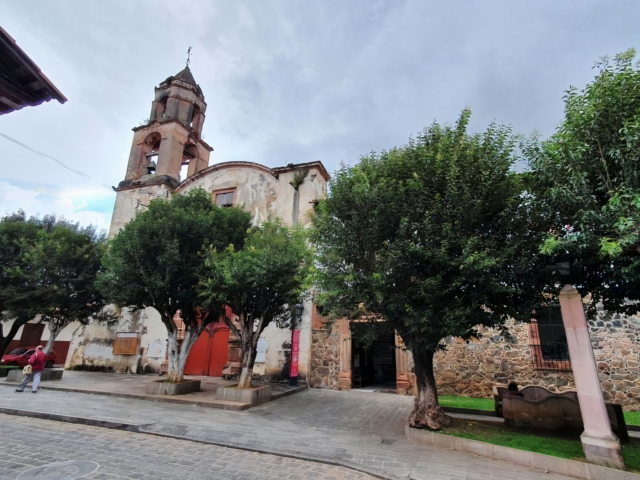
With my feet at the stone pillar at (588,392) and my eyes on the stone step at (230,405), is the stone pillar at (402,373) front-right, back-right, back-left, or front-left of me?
front-right

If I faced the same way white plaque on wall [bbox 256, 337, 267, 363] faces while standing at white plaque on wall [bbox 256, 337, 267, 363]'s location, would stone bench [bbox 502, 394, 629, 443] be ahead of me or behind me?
ahead

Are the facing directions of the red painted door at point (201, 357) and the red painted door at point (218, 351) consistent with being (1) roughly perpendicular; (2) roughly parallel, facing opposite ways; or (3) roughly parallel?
roughly parallel

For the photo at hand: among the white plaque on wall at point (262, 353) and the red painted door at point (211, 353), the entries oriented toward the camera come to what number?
2

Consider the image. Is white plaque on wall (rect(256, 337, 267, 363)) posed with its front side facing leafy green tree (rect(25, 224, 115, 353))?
no

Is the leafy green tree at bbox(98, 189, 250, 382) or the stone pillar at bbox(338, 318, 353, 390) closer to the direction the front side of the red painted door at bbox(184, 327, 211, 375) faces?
the leafy green tree

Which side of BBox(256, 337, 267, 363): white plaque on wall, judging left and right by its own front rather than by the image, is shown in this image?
front

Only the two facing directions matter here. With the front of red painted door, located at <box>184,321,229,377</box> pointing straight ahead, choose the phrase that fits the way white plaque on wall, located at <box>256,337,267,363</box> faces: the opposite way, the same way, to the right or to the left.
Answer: the same way

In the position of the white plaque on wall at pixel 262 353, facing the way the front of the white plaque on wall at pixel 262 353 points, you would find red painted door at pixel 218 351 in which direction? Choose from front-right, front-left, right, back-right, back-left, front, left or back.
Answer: back-right

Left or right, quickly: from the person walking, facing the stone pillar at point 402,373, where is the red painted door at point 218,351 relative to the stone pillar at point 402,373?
left

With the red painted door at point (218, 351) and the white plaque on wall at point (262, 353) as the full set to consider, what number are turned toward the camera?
2

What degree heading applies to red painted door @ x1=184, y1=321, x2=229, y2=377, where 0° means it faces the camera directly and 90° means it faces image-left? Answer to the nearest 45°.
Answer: approximately 0°

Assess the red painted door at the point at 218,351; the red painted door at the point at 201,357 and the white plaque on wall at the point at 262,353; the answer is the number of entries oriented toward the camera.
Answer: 3

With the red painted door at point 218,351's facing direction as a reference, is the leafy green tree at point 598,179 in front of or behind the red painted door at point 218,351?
in front

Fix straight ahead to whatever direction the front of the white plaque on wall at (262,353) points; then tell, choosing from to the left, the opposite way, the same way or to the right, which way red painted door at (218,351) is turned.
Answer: the same way

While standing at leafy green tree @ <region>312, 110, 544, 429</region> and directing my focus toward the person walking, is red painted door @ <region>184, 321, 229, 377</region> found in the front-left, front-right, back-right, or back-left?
front-right
